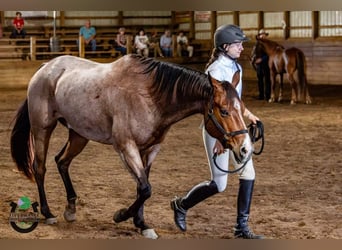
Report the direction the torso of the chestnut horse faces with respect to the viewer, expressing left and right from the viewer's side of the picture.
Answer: facing away from the viewer and to the left of the viewer

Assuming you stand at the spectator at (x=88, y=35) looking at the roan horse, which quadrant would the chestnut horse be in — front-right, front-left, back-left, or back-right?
front-left

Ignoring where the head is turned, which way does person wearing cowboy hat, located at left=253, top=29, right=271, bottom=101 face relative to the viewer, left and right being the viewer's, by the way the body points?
facing the viewer and to the left of the viewer

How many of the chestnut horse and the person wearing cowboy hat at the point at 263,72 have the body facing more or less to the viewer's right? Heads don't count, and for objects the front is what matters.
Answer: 0

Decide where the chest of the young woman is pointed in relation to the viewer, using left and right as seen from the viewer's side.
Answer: facing to the right of the viewer

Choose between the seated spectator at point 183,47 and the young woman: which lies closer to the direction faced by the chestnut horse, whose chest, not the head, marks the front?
the seated spectator

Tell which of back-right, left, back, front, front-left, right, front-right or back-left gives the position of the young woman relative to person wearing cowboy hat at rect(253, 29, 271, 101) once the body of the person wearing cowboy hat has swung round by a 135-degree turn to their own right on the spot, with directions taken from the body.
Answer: back

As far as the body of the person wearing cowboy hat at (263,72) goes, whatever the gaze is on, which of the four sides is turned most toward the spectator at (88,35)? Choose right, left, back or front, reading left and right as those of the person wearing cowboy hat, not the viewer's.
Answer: right

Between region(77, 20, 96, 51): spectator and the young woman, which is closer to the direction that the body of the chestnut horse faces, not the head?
the spectator

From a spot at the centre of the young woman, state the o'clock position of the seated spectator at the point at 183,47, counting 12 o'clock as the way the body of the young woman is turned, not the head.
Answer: The seated spectator is roughly at 9 o'clock from the young woman.

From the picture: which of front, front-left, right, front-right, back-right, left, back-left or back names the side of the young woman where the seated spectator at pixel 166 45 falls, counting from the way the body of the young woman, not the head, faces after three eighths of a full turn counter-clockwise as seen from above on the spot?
front-right

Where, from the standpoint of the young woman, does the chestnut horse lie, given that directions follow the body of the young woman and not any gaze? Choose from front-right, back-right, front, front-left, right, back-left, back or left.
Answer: left
